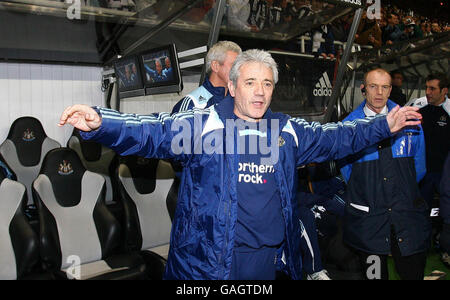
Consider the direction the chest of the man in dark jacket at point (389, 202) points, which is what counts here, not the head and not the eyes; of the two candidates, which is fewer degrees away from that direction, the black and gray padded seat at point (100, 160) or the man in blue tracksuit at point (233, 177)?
the man in blue tracksuit

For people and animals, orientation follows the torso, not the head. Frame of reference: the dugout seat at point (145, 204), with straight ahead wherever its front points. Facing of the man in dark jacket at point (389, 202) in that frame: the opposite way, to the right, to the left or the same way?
to the right

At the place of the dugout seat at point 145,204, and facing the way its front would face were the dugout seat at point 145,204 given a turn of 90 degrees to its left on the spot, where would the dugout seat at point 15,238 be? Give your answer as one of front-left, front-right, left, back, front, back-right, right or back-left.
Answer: back

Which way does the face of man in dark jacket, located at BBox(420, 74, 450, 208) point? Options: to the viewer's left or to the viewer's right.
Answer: to the viewer's left

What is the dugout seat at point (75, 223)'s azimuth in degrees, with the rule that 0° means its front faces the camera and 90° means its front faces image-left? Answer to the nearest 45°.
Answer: approximately 315°

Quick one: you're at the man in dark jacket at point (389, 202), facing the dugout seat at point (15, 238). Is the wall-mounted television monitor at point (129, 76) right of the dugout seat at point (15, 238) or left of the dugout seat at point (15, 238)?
right
